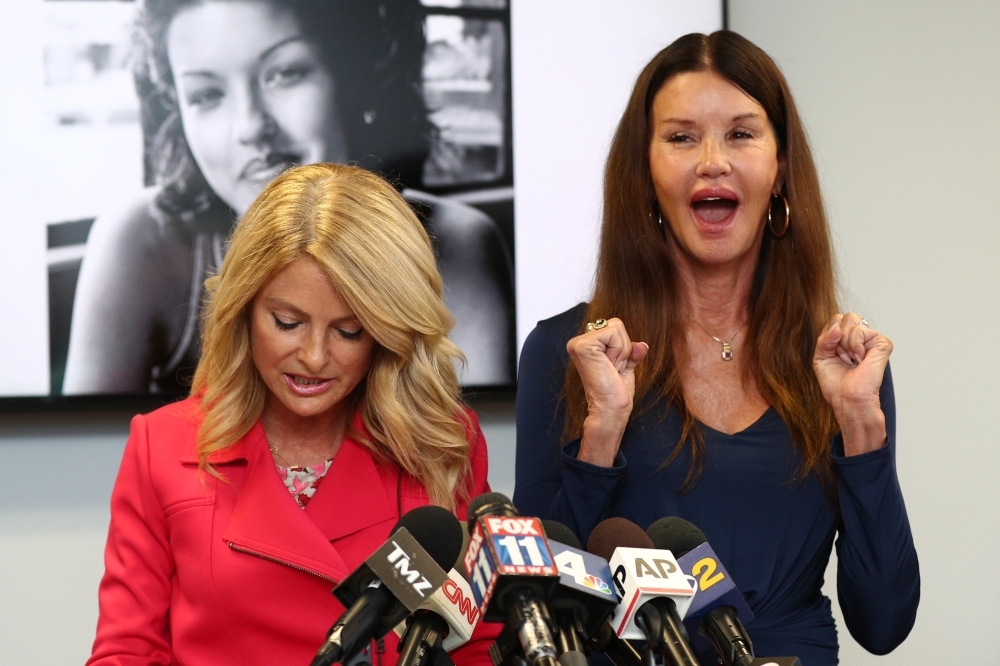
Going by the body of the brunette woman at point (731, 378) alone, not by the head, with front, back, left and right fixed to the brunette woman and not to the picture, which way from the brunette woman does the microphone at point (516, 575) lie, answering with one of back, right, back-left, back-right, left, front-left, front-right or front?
front

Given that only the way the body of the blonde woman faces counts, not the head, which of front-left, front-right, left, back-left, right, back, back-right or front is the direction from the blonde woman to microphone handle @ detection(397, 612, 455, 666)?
front

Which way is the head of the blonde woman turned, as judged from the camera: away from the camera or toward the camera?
toward the camera

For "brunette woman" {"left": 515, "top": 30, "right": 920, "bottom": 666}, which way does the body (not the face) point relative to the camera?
toward the camera

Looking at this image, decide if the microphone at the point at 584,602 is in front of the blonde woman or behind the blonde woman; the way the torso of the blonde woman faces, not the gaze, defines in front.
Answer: in front

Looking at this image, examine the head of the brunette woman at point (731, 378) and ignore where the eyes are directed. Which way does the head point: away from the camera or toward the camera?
toward the camera

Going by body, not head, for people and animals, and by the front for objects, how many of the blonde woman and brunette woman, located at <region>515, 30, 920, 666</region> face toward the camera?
2

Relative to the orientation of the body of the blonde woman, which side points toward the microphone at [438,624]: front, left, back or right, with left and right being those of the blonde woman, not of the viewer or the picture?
front

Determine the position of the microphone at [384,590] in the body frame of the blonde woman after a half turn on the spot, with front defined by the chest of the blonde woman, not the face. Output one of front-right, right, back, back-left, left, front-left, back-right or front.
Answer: back

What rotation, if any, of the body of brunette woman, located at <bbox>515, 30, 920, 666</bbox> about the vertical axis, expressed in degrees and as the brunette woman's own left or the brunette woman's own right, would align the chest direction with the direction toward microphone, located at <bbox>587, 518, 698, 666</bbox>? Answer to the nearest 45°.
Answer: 0° — they already face it

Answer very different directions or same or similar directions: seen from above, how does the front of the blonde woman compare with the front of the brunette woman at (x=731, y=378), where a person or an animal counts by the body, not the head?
same or similar directions
